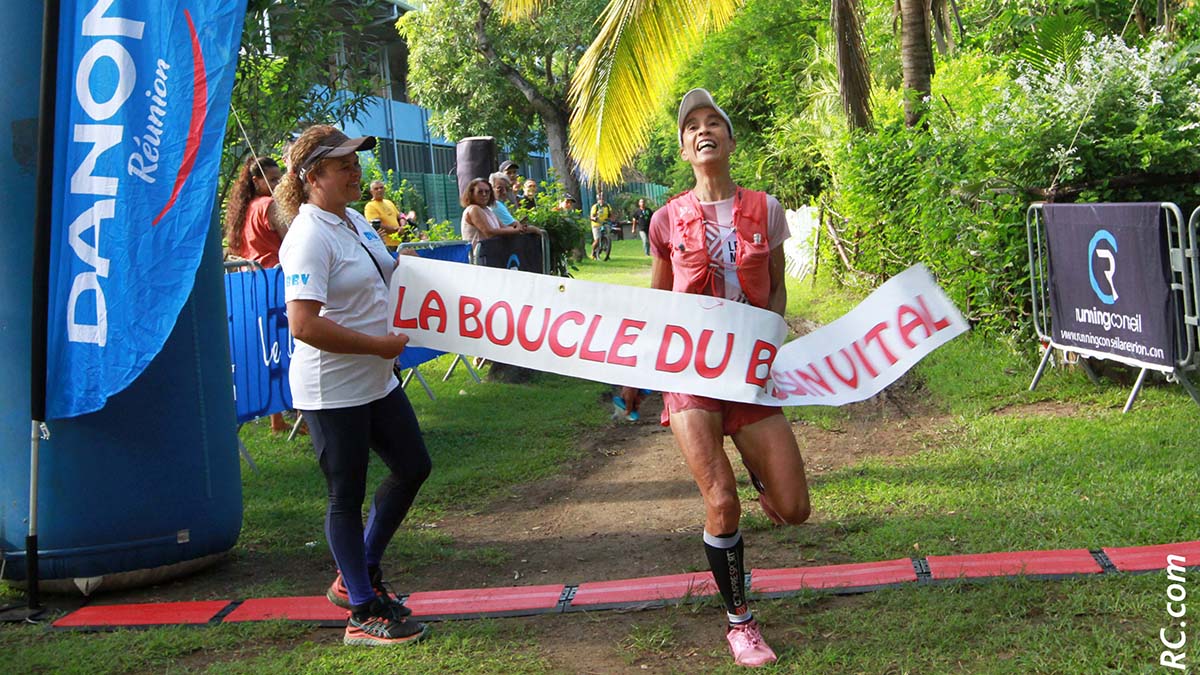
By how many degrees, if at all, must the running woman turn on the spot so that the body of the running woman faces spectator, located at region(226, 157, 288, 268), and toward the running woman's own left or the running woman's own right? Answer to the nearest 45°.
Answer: approximately 135° to the running woman's own right

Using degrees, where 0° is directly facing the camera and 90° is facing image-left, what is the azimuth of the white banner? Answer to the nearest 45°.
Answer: approximately 0°

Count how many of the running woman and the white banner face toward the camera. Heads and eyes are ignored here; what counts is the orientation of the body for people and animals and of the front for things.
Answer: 2

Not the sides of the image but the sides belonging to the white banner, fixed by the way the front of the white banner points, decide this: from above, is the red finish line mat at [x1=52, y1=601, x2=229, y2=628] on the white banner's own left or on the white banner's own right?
on the white banner's own right

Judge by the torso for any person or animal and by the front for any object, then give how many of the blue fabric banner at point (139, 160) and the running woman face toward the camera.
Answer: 2

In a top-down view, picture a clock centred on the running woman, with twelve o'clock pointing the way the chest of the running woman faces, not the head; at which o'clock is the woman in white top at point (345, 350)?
The woman in white top is roughly at 3 o'clock from the running woman.

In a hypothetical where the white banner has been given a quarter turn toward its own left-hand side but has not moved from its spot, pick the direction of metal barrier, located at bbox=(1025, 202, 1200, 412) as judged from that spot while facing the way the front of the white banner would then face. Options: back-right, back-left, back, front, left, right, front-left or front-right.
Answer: front-left

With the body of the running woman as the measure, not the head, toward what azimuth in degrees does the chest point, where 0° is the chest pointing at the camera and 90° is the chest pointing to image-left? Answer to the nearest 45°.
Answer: approximately 0°
